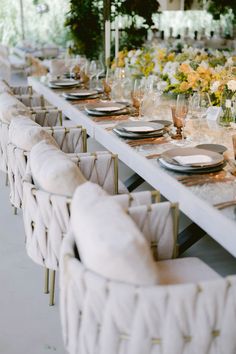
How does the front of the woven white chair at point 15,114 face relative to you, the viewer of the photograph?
facing to the right of the viewer

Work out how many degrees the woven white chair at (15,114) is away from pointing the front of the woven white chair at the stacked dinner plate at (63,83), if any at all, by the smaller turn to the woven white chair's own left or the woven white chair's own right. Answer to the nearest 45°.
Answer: approximately 90° to the woven white chair's own left

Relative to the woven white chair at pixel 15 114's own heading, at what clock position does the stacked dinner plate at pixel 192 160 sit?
The stacked dinner plate is roughly at 2 o'clock from the woven white chair.

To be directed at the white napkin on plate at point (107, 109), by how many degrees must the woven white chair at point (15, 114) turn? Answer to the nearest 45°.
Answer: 0° — it already faces it

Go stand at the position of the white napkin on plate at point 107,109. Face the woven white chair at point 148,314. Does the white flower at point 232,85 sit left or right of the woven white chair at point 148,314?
left

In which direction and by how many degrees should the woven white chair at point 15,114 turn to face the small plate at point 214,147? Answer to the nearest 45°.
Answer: approximately 45° to its right

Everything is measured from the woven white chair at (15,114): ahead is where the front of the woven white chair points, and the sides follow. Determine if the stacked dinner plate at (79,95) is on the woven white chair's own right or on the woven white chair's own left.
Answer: on the woven white chair's own left

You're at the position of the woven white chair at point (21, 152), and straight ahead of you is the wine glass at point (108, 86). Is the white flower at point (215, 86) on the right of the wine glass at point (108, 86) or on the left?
right
